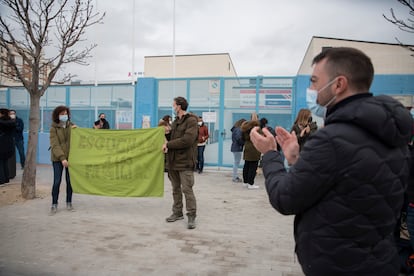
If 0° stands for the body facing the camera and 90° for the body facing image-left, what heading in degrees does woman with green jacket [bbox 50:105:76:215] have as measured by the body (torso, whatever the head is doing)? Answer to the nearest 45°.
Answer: approximately 315°

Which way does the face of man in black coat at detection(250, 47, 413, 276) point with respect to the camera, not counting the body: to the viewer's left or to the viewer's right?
to the viewer's left

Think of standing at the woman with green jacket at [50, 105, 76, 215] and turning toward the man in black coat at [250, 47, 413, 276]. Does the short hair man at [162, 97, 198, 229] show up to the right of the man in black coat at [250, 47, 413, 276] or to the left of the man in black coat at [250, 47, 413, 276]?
left
